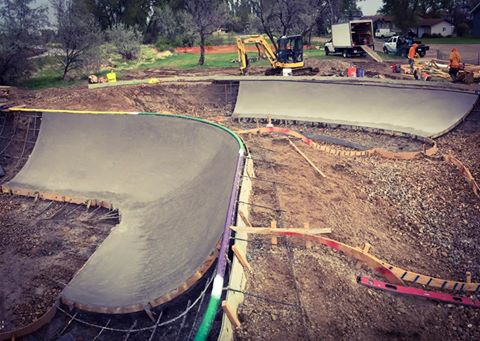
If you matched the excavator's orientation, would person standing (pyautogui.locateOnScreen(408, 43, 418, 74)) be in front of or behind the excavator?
behind

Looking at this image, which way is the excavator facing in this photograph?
to the viewer's left

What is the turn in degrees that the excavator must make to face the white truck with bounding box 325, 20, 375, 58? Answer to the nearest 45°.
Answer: approximately 135° to its right

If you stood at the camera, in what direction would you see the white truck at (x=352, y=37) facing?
facing away from the viewer and to the left of the viewer

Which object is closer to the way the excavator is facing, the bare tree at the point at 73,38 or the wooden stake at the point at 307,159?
the bare tree

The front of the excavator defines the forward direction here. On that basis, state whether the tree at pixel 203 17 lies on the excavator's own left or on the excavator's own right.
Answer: on the excavator's own right

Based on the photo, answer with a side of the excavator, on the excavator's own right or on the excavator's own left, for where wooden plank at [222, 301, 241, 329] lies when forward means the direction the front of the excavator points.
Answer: on the excavator's own left

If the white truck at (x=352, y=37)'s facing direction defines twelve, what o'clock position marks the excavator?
The excavator is roughly at 8 o'clock from the white truck.

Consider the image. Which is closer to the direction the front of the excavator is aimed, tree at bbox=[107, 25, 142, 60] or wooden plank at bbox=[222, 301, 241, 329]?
the tree

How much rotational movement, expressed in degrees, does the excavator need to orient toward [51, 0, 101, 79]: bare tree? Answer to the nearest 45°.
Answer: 0° — it already faces it
